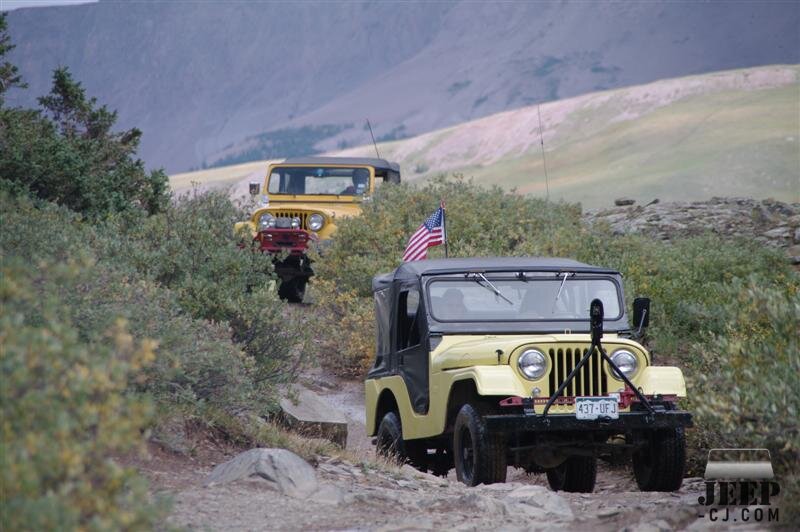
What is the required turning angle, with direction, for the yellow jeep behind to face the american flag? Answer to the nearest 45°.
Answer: approximately 45° to its left

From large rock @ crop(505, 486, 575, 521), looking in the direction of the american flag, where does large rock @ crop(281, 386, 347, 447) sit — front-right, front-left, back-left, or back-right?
front-left

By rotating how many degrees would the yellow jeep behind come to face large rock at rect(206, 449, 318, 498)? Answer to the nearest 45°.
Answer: approximately 45° to its left

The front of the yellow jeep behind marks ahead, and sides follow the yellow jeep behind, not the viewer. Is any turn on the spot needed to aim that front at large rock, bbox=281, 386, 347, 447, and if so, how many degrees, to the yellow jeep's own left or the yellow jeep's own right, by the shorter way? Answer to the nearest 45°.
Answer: approximately 45° to the yellow jeep's own left

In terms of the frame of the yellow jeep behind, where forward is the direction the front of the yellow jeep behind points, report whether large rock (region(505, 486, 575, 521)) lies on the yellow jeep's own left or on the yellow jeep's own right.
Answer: on the yellow jeep's own left

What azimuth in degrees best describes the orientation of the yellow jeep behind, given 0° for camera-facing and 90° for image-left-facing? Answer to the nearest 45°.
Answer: approximately 45°

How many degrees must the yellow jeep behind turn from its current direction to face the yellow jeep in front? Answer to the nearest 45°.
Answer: approximately 45° to its left
